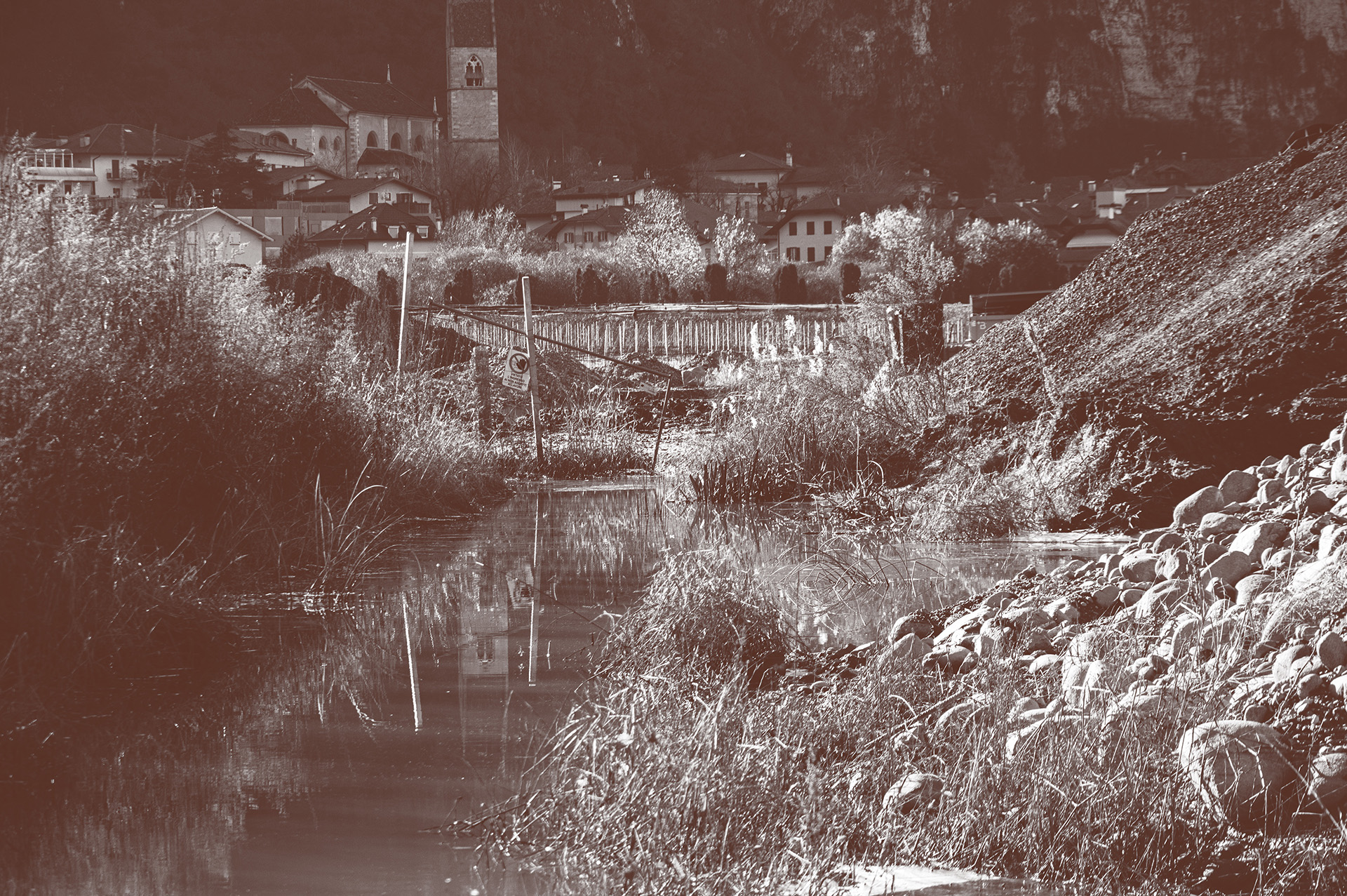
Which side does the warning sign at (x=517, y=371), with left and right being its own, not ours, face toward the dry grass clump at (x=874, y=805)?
front

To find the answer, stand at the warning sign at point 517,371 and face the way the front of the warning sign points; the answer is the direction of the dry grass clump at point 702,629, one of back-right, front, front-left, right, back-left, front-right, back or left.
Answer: front

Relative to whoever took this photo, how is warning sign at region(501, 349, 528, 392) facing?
facing the viewer
